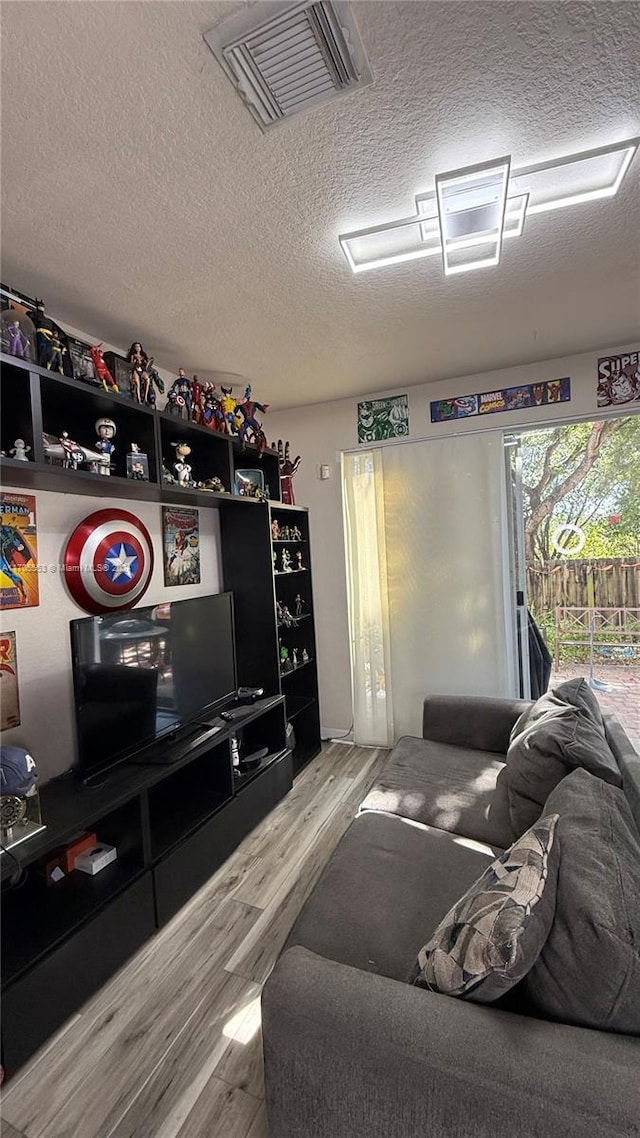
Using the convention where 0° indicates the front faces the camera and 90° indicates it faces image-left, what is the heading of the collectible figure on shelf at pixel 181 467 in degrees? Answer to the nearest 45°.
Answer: approximately 315°

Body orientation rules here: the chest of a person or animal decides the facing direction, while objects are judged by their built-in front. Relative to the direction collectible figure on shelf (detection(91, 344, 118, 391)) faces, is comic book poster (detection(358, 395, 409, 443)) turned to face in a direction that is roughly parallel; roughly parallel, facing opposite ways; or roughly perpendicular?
roughly perpendicular

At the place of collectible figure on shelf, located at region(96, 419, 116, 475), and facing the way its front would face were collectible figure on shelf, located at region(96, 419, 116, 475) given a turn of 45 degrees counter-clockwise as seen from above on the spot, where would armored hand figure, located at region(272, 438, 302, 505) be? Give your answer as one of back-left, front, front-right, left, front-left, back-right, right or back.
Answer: front-left

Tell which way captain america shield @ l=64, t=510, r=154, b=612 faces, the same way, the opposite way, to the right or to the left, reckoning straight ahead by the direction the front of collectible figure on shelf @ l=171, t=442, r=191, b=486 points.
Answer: the same way

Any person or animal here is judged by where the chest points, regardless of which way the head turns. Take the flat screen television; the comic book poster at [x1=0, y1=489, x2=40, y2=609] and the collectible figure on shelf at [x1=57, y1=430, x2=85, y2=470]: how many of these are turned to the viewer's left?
0

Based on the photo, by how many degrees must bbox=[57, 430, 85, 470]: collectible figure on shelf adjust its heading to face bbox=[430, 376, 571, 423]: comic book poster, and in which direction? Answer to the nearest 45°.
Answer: approximately 45° to its left

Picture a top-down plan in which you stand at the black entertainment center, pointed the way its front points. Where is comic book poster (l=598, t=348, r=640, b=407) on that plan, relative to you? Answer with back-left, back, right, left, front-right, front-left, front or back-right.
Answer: front-left

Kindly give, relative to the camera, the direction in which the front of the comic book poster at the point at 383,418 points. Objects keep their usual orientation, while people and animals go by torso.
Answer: facing the viewer

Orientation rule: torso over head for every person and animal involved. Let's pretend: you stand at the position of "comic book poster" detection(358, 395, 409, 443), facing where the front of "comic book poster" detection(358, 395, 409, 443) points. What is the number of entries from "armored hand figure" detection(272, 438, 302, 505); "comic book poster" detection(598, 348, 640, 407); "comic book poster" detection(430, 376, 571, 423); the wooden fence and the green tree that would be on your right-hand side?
1

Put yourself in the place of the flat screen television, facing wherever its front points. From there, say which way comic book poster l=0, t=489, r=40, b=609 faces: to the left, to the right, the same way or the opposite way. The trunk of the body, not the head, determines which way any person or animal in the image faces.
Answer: the same way

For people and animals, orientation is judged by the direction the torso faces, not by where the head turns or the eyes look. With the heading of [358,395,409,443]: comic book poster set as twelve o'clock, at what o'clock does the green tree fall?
The green tree is roughly at 8 o'clock from the comic book poster.

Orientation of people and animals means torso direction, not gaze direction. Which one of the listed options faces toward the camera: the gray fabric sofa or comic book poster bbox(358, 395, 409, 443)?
the comic book poster

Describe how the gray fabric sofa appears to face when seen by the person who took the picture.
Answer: facing to the left of the viewer

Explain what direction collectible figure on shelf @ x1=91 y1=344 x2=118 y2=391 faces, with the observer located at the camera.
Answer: facing the viewer and to the right of the viewer

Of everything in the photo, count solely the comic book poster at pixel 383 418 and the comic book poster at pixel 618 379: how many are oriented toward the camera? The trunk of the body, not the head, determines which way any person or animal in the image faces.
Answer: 2

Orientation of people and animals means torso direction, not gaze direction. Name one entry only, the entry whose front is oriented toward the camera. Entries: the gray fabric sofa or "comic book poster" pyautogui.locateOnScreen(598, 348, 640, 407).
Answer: the comic book poster
